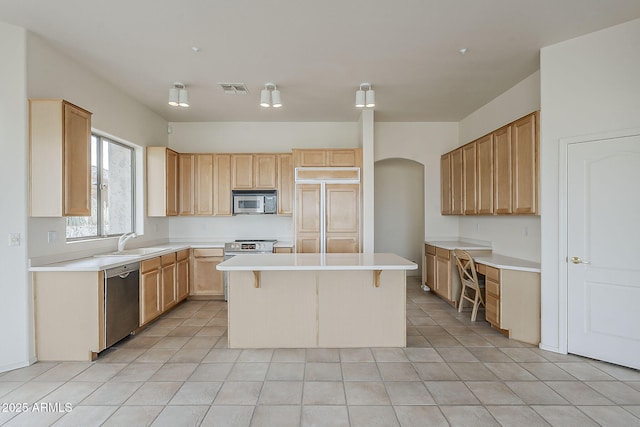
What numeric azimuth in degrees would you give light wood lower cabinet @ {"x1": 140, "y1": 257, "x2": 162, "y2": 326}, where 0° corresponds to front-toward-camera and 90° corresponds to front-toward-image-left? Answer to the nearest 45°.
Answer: approximately 315°

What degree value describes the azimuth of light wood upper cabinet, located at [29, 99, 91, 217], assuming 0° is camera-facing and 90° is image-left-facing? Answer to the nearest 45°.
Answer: approximately 315°

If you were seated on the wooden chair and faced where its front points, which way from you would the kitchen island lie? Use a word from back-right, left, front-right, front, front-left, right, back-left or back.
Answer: back

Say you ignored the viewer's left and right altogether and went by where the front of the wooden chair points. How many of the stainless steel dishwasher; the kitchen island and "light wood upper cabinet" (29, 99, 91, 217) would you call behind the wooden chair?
3

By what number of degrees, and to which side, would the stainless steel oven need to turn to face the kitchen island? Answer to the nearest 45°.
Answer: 0° — it already faces it

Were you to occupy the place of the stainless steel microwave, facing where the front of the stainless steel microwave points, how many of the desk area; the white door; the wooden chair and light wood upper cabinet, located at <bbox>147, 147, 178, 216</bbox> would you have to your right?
1

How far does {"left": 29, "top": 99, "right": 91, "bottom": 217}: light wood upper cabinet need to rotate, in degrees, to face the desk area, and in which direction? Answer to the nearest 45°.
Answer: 0° — it already faces it

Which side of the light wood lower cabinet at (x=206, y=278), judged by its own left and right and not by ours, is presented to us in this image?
front

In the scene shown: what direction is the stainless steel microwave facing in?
toward the camera

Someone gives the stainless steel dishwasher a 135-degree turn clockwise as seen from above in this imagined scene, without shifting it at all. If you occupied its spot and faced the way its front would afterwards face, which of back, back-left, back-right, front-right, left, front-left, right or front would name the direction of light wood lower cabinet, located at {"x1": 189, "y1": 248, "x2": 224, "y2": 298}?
back-right

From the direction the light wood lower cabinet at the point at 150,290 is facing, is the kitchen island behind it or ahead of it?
ahead

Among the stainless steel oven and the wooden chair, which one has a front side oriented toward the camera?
the stainless steel oven

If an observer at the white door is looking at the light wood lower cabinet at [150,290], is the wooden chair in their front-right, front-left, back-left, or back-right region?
front-right

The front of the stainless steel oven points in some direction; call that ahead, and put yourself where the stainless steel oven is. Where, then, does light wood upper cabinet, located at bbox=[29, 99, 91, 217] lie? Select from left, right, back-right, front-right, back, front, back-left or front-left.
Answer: front-right

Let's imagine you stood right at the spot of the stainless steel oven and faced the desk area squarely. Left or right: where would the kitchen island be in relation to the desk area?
right

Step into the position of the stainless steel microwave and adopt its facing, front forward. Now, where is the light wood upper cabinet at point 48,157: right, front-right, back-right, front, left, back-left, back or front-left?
front-right

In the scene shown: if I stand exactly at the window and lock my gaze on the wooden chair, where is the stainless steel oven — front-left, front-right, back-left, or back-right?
front-left

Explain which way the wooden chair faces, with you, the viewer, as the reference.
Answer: facing away from the viewer and to the right of the viewer

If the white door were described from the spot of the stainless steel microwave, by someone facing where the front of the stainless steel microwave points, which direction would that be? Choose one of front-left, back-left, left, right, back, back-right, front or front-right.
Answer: front-left

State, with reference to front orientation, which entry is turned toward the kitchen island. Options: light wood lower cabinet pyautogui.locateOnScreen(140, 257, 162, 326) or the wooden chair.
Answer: the light wood lower cabinet
